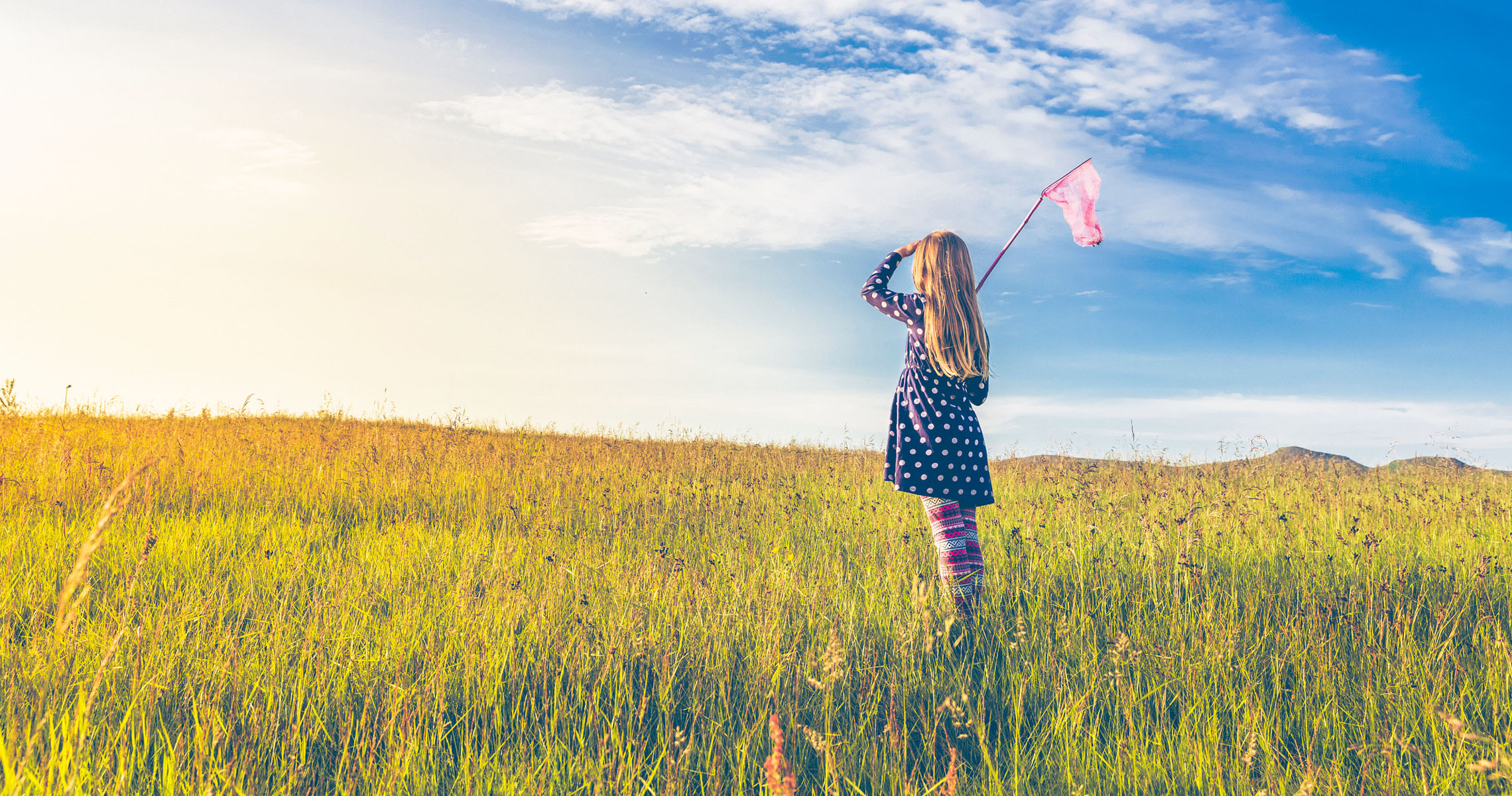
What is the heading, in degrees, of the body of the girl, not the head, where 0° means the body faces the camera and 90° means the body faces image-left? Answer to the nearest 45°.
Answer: approximately 135°

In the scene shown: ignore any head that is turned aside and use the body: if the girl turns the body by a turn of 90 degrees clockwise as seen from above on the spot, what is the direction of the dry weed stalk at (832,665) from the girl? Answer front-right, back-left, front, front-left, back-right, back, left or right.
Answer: back-right

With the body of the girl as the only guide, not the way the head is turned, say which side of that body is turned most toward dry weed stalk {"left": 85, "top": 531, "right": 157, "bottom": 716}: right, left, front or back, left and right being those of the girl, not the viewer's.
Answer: left
